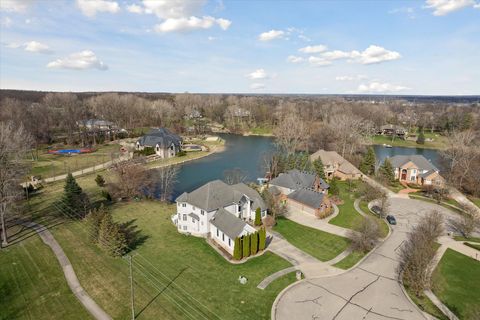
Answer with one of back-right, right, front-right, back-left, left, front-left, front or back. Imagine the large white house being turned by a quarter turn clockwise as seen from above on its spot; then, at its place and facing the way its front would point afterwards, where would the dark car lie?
back-left

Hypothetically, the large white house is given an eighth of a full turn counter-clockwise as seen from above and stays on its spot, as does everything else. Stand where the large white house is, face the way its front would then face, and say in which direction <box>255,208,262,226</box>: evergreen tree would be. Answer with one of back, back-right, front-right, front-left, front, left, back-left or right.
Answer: front

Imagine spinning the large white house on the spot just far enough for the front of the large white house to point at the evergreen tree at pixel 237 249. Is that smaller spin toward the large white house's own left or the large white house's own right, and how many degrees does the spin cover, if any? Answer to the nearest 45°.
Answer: approximately 45° to the large white house's own right

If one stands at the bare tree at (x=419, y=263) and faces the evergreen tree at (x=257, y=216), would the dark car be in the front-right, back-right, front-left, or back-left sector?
front-right

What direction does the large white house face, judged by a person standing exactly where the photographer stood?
facing the viewer and to the right of the viewer

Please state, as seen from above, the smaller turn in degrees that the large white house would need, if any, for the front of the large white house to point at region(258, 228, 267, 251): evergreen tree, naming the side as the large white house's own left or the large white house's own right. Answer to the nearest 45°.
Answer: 0° — it already faces it

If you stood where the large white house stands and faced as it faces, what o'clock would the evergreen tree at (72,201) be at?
The evergreen tree is roughly at 5 o'clock from the large white house.

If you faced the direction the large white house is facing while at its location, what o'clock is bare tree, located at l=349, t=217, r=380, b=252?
The bare tree is roughly at 11 o'clock from the large white house.

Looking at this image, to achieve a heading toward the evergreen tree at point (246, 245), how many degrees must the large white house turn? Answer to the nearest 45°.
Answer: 0° — it already faces it

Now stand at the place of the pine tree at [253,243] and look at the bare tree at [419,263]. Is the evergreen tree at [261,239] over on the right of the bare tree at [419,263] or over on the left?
left
